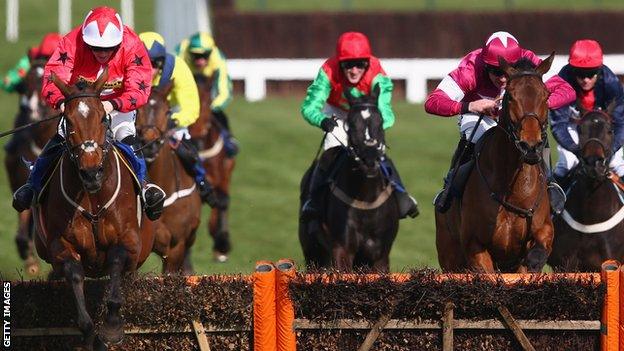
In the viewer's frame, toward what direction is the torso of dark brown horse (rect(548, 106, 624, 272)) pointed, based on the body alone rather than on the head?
toward the camera

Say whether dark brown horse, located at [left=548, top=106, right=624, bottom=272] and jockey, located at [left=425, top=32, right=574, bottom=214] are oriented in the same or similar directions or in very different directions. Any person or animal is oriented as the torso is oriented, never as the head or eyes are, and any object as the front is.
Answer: same or similar directions

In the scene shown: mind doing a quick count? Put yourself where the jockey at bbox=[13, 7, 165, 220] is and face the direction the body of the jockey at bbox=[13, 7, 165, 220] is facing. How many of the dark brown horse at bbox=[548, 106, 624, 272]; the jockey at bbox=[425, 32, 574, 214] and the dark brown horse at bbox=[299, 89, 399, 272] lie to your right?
0

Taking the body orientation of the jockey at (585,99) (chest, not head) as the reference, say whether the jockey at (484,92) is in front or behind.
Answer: in front

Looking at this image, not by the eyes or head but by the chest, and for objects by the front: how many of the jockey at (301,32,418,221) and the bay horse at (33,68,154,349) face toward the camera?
2

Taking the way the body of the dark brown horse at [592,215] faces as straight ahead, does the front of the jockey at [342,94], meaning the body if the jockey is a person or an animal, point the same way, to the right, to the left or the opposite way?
the same way

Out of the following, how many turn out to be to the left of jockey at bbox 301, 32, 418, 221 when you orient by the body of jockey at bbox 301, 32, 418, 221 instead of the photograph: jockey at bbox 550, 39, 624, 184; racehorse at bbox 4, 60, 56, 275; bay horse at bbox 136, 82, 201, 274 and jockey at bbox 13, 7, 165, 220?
1

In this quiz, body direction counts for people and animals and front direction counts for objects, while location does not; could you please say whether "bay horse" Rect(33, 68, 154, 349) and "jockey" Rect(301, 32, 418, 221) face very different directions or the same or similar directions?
same or similar directions

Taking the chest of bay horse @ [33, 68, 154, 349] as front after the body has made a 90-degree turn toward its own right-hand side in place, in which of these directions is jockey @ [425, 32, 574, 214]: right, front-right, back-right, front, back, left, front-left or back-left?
back

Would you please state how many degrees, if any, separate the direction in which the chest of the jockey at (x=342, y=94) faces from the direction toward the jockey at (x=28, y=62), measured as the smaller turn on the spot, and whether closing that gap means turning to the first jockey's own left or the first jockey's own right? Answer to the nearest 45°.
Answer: approximately 135° to the first jockey's own right

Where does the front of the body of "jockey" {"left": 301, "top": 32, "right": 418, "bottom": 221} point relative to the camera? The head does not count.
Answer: toward the camera

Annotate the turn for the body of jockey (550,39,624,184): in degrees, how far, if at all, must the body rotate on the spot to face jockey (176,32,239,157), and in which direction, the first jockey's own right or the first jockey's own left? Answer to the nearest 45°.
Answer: approximately 135° to the first jockey's own right

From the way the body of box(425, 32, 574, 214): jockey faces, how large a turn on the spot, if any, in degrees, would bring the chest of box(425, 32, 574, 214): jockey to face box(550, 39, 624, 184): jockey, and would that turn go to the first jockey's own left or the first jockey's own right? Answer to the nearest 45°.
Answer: approximately 135° to the first jockey's own left

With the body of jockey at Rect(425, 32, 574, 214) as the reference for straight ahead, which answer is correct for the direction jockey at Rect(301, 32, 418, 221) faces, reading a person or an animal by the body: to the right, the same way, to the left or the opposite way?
the same way

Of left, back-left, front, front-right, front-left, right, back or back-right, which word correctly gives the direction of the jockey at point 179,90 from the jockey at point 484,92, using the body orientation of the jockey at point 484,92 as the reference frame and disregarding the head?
back-right

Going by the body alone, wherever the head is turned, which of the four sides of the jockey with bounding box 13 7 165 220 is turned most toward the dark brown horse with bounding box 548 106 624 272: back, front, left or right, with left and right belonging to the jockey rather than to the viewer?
left
